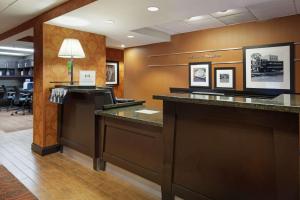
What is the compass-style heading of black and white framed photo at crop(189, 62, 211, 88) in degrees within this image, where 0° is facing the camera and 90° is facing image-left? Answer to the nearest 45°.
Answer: approximately 0°

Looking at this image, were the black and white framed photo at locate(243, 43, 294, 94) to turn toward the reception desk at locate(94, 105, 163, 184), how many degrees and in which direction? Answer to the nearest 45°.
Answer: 0° — it already faces it

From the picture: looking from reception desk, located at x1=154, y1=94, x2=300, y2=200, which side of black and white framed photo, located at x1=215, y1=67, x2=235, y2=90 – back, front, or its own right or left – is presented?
front

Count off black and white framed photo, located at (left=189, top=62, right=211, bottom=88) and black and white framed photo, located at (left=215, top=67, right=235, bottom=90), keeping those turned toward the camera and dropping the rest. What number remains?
2

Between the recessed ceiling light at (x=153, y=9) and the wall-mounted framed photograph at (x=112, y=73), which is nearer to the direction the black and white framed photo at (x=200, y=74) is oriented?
the recessed ceiling light

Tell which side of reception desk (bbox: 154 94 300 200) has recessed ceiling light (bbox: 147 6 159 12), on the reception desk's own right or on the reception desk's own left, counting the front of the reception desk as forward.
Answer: on the reception desk's own right
